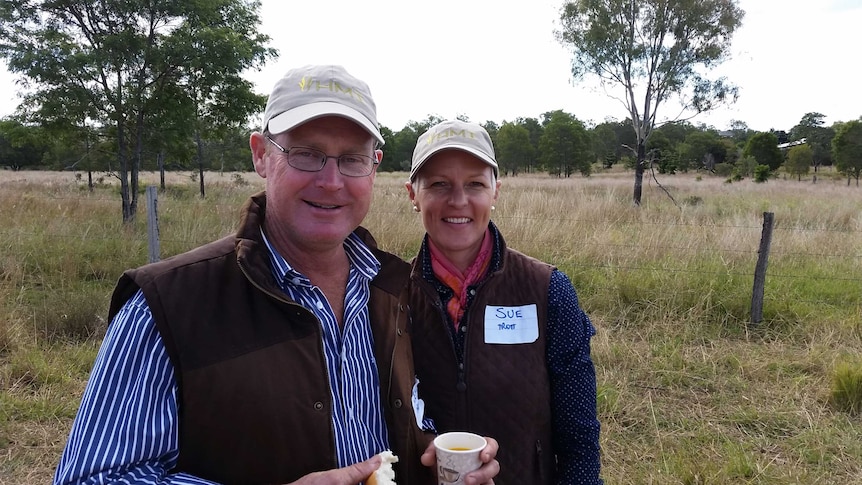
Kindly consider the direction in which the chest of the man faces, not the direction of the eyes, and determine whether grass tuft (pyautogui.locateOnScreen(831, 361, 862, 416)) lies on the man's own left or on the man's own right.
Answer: on the man's own left

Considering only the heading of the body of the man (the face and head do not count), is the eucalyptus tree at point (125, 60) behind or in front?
behind

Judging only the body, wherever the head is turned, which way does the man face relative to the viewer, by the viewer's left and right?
facing the viewer and to the right of the viewer

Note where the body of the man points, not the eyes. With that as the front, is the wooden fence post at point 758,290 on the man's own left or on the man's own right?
on the man's own left

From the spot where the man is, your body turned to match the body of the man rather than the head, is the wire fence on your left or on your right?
on your left
